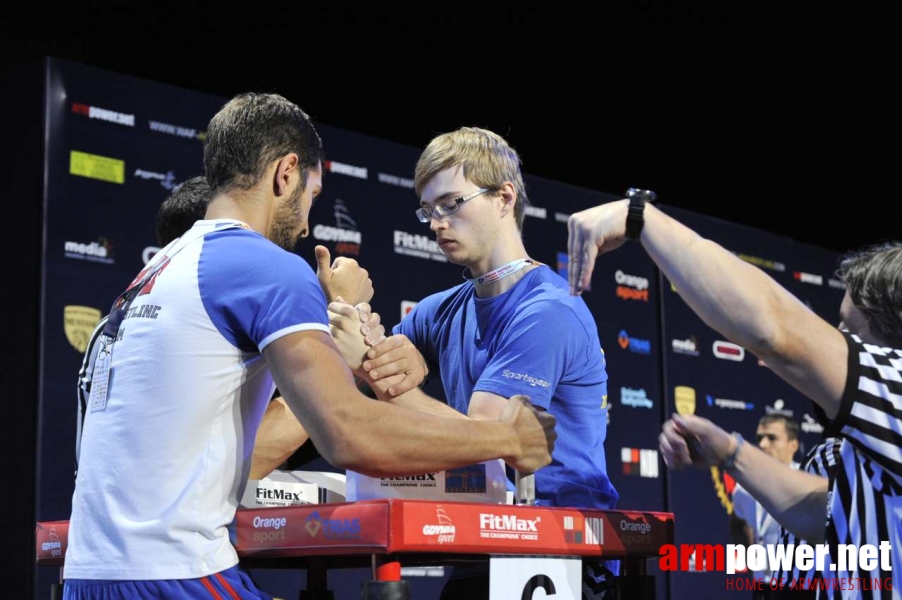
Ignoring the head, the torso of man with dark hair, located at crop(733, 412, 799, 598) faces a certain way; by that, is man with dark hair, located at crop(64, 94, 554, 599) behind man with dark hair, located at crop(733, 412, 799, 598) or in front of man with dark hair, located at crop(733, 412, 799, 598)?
in front

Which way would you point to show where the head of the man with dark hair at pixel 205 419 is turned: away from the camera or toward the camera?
away from the camera

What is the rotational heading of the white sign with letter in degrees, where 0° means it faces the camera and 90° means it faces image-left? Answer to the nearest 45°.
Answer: approximately 0°

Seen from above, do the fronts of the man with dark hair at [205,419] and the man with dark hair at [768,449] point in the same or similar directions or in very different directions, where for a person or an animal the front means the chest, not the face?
very different directions

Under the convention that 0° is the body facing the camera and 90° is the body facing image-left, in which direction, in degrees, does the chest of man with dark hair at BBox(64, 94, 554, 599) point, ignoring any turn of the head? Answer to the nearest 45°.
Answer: approximately 225°

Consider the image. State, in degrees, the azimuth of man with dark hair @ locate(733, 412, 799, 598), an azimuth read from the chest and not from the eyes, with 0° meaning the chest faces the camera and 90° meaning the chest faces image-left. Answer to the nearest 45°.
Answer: approximately 45°

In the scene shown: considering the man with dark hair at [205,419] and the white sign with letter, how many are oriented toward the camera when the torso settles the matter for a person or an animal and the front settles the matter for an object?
1
